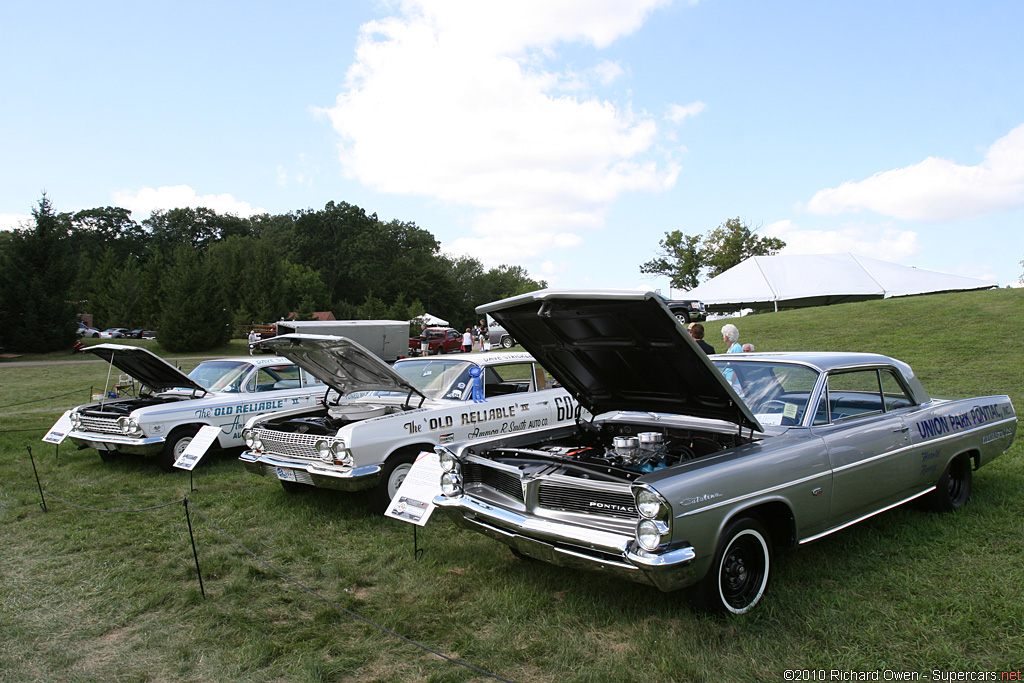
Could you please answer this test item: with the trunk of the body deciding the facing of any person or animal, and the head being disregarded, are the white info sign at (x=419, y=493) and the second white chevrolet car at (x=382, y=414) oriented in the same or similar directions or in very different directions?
same or similar directions

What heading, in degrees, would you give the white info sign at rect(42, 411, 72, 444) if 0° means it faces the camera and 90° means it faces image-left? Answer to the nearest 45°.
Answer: approximately 45°

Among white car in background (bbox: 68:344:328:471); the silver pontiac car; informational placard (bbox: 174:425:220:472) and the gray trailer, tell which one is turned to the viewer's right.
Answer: the gray trailer

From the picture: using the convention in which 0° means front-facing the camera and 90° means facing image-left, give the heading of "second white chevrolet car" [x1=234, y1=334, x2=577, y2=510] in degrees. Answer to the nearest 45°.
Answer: approximately 45°

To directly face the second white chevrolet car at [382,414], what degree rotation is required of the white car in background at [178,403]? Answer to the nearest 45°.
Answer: approximately 90° to its left

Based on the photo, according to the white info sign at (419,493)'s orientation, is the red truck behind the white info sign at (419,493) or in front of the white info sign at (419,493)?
behind

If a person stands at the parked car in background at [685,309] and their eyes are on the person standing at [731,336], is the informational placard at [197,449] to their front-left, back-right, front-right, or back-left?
front-right

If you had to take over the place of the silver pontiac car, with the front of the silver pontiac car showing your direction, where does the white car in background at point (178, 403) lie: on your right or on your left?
on your right

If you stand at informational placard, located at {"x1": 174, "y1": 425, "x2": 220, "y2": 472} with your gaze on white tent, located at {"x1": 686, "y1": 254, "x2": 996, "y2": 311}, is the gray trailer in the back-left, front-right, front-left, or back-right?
front-left

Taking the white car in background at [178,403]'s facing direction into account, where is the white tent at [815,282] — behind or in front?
behind

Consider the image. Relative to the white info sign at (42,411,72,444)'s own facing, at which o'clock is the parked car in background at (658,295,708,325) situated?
The parked car in background is roughly at 7 o'clock from the white info sign.

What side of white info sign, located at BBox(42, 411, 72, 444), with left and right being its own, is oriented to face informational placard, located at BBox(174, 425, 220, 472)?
left

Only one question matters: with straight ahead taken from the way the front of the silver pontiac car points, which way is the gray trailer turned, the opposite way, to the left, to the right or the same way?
the opposite way

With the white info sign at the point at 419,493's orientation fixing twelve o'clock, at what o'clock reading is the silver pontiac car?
The silver pontiac car is roughly at 8 o'clock from the white info sign.

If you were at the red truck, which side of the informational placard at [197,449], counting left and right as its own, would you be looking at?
back

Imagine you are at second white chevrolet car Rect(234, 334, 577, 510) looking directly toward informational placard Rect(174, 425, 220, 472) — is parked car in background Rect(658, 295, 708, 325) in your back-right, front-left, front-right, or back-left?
back-right
